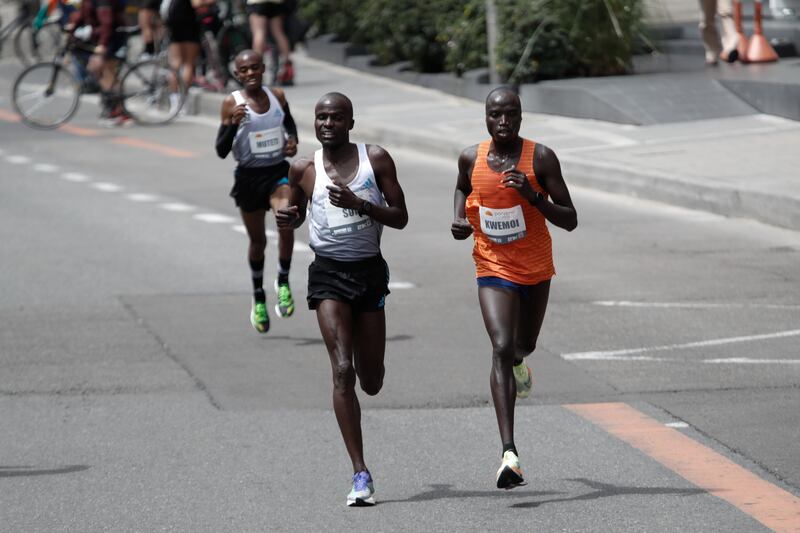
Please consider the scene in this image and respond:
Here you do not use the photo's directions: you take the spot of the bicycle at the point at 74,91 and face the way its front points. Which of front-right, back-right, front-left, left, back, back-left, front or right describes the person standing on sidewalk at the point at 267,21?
back

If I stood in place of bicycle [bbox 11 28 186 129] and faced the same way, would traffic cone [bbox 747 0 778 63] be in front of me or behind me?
behind

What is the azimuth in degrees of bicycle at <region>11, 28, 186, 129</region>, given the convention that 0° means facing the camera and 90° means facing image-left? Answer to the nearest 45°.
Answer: approximately 90°

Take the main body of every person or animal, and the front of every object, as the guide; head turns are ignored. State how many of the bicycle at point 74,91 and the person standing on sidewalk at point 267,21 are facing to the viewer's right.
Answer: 0

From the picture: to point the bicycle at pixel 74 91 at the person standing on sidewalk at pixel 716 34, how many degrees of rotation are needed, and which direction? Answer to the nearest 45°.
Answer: approximately 180°

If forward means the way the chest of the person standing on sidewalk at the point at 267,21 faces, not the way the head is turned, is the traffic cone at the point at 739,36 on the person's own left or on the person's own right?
on the person's own left

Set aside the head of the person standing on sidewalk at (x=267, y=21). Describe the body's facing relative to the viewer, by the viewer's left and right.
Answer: facing the viewer and to the left of the viewer
